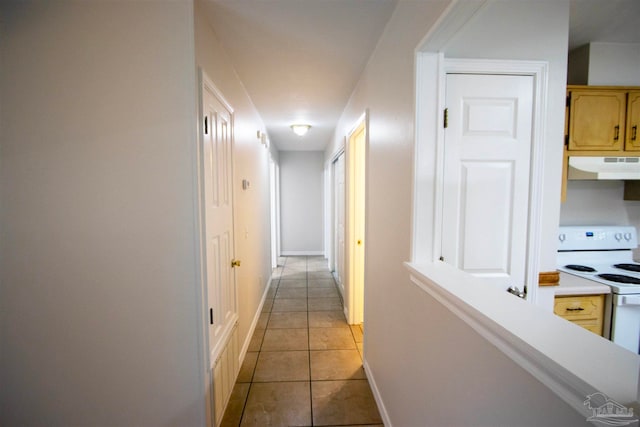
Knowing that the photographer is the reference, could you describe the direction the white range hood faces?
facing the viewer and to the right of the viewer

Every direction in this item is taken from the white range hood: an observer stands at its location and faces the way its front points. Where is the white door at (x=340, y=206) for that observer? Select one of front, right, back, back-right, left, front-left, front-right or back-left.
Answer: back-right

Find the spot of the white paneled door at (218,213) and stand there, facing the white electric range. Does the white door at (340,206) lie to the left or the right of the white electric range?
left

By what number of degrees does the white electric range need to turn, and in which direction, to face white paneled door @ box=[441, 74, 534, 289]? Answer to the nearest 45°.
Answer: approximately 45° to its right

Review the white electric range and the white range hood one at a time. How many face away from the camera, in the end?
0

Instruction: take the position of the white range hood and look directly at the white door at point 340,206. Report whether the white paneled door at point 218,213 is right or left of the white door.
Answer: left

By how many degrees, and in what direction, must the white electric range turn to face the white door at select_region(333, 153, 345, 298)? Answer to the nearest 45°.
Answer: approximately 135° to its right

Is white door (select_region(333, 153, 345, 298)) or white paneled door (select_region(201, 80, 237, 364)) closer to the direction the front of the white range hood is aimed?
the white paneled door

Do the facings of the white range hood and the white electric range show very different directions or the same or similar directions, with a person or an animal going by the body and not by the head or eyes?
same or similar directions

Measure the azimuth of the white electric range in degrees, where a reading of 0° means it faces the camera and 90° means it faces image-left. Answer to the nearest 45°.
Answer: approximately 315°

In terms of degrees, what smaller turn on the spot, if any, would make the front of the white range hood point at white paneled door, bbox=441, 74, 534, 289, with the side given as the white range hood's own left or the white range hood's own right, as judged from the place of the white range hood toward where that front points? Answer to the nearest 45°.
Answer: approximately 45° to the white range hood's own right

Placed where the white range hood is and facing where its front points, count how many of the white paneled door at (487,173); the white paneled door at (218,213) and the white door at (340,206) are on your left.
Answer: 0

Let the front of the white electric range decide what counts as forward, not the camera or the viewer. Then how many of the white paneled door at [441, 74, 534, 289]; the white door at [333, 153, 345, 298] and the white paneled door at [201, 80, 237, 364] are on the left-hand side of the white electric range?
0

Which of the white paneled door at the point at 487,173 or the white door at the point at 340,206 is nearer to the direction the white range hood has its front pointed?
the white paneled door
